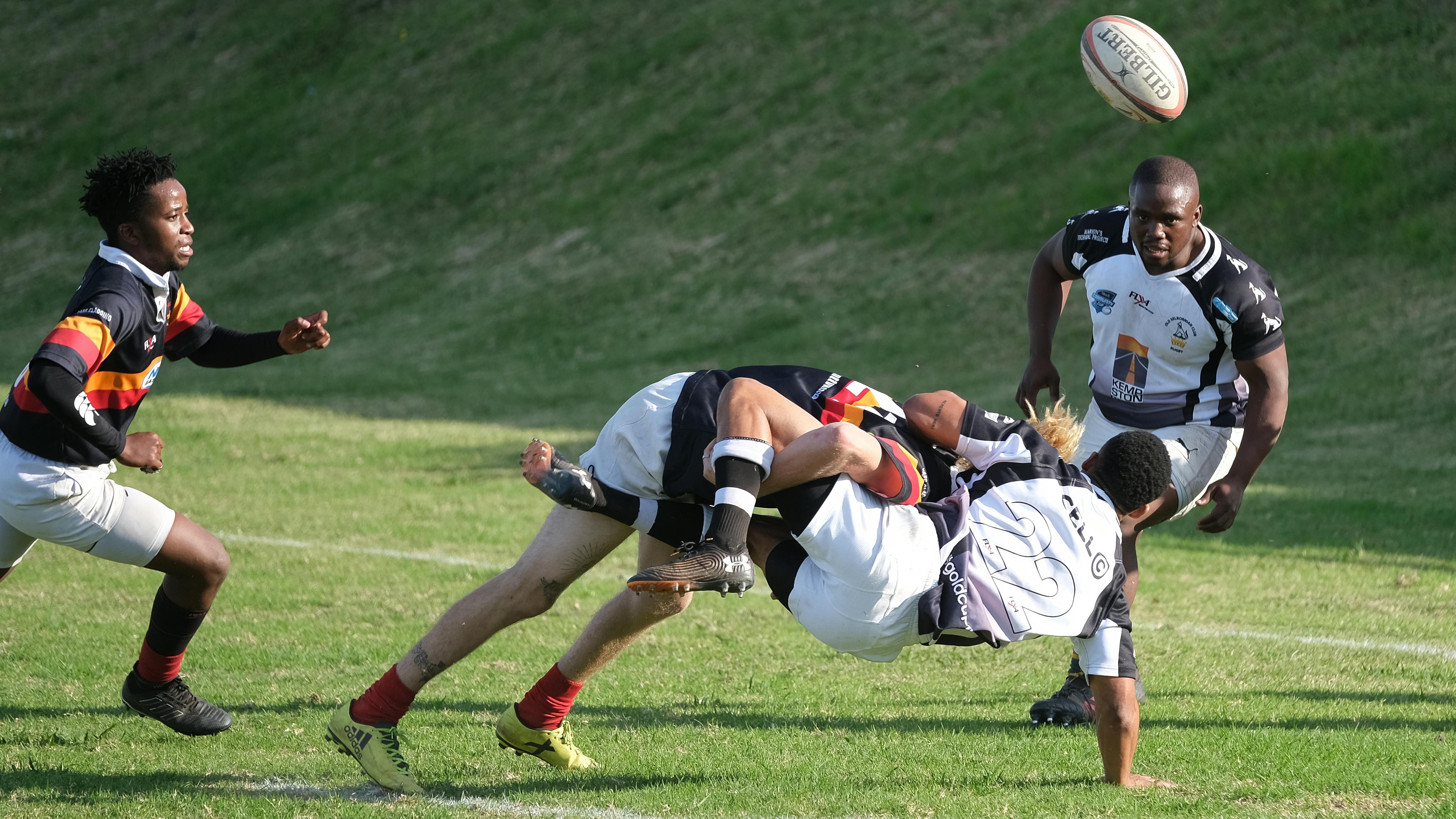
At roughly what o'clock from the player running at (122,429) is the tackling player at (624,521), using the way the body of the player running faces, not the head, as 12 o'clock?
The tackling player is roughly at 1 o'clock from the player running.

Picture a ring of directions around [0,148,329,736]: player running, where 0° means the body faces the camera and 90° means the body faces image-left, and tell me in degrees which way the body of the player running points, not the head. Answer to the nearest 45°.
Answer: approximately 270°

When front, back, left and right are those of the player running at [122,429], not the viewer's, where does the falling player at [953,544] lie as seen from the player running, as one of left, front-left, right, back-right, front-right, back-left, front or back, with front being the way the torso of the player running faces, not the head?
front-right

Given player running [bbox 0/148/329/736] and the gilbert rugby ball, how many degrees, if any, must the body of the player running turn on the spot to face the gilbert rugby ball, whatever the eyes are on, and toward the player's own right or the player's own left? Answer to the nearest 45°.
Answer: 0° — they already face it

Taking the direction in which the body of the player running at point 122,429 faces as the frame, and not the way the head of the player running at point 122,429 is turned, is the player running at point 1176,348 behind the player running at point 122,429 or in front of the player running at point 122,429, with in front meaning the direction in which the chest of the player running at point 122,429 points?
in front

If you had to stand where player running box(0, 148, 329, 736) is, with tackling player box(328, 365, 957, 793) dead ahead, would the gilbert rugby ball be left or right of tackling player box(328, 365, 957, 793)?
left

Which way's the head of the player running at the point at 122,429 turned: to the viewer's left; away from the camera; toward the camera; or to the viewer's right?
to the viewer's right
